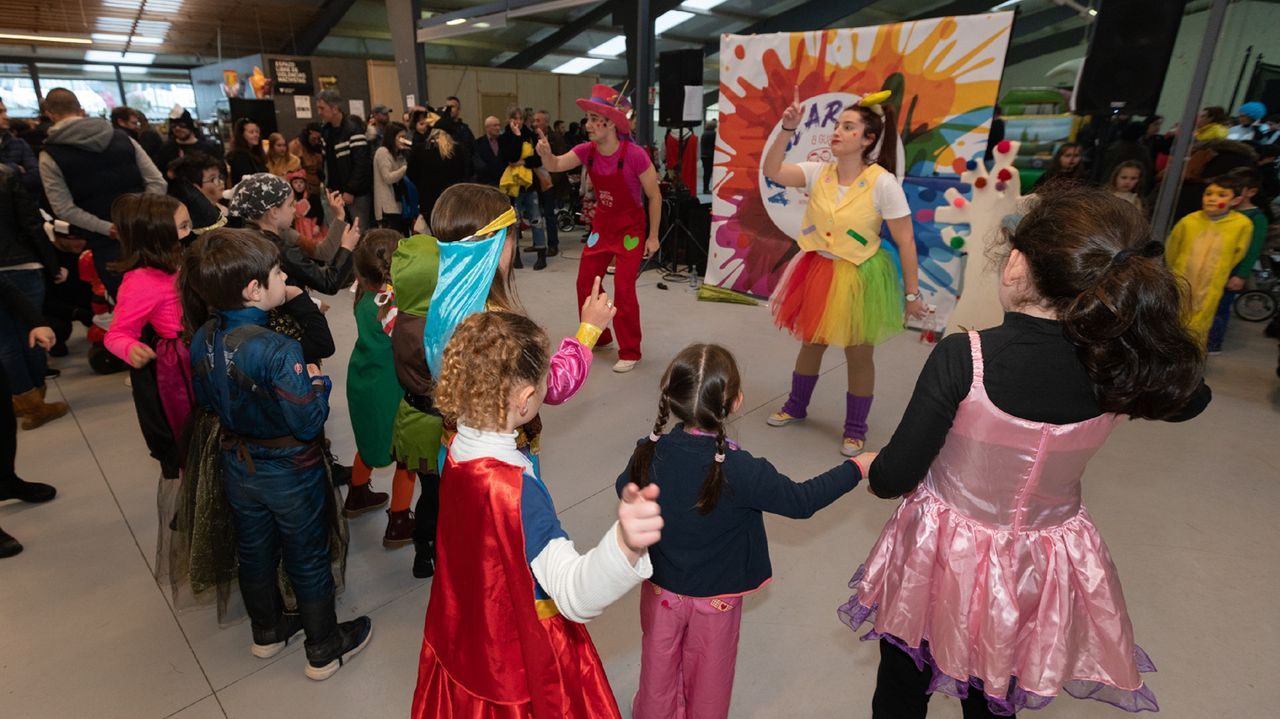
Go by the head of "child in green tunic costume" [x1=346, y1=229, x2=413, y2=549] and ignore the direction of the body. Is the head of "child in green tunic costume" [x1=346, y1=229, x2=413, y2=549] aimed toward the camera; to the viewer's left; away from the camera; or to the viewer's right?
away from the camera

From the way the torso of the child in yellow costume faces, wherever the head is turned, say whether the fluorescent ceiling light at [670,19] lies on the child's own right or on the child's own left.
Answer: on the child's own right

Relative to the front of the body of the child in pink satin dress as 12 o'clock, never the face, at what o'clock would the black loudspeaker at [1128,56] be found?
The black loudspeaker is roughly at 12 o'clock from the child in pink satin dress.

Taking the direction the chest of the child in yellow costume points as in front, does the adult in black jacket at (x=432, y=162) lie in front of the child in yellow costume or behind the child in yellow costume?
in front

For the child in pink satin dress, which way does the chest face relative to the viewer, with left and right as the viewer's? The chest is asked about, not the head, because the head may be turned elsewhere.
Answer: facing away from the viewer

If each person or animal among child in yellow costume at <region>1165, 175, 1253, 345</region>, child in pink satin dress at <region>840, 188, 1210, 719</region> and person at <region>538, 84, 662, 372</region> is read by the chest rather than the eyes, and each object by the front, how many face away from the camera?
1

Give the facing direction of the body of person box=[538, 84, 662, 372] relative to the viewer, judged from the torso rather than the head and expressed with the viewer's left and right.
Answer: facing the viewer and to the left of the viewer

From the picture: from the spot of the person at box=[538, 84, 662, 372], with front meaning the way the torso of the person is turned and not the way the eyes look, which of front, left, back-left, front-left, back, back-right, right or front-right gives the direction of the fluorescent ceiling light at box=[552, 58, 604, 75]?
back-right

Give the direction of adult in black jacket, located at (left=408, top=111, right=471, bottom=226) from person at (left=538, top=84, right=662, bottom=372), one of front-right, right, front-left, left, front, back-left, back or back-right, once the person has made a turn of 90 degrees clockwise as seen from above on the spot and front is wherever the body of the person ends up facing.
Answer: front

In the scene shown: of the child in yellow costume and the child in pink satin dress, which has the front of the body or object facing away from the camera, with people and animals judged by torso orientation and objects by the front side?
the child in pink satin dress

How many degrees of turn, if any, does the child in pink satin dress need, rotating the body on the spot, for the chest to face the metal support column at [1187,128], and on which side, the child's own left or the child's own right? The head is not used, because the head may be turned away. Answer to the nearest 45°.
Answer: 0° — they already face it

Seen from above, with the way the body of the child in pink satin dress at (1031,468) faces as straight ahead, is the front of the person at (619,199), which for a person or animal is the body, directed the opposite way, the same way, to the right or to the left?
the opposite way
